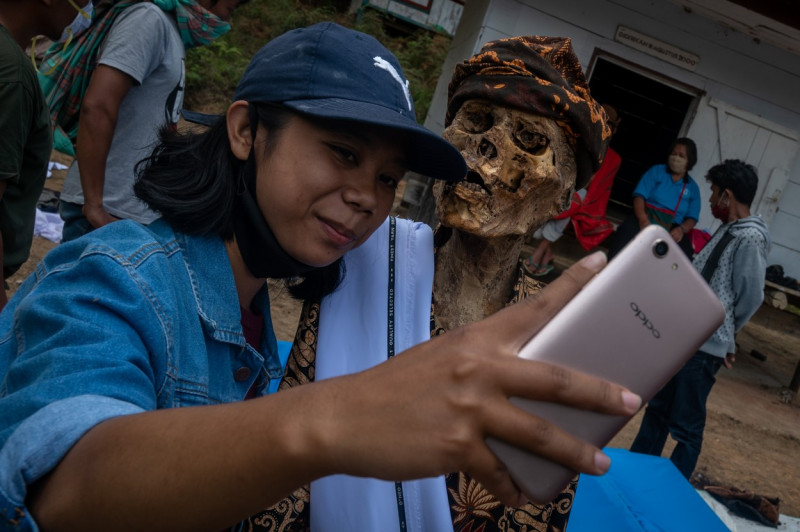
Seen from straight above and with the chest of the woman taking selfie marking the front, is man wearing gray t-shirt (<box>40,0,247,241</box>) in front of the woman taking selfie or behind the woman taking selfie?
behind

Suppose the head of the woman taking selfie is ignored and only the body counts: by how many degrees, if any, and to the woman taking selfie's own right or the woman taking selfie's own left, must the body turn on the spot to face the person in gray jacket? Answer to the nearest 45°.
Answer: approximately 90° to the woman taking selfie's own left

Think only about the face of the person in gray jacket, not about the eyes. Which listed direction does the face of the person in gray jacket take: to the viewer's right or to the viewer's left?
to the viewer's left

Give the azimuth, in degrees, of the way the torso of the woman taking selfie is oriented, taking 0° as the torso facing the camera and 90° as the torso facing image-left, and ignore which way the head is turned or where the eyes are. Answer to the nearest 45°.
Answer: approximately 315°
